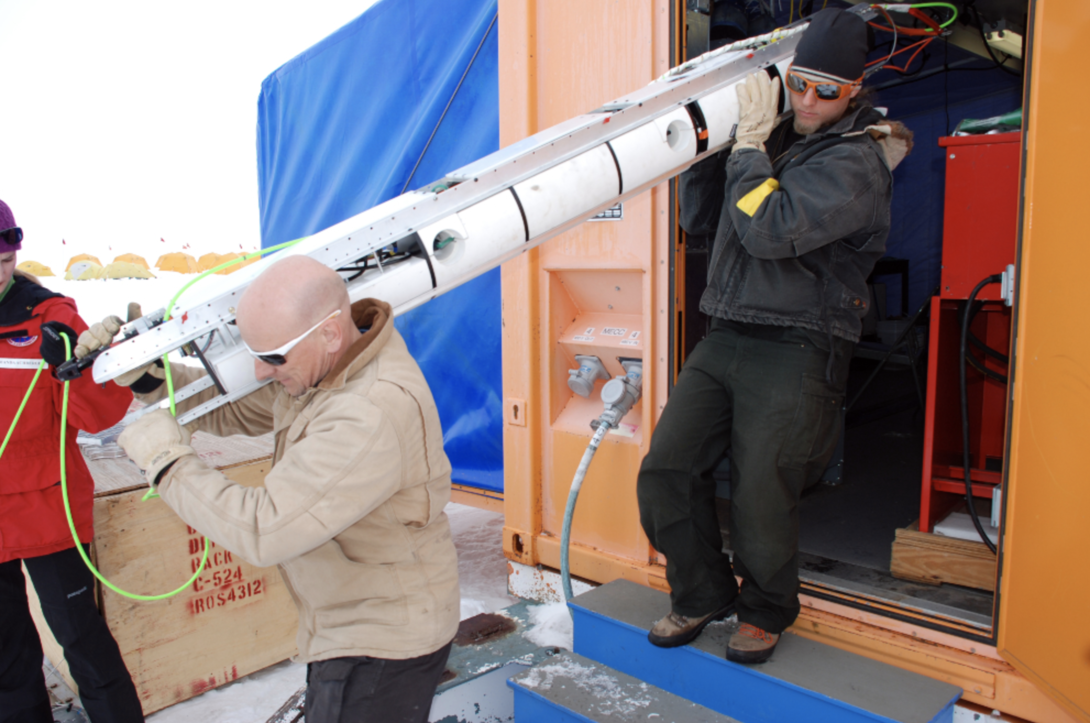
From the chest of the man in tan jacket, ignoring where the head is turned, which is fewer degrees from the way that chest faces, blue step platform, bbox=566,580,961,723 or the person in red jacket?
the person in red jacket

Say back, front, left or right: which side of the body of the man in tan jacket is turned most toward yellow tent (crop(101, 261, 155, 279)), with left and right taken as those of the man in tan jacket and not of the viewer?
right

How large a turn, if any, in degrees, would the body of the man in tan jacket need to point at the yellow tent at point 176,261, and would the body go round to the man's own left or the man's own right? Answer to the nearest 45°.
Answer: approximately 90° to the man's own right

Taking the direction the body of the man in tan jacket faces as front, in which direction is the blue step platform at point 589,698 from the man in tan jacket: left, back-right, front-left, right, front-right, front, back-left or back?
back-right

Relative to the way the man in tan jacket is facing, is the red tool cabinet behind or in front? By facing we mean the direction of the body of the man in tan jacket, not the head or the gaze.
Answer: behind

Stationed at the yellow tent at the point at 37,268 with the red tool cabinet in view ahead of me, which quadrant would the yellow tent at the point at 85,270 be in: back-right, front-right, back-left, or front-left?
front-left

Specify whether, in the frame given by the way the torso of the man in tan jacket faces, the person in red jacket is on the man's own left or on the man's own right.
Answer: on the man's own right

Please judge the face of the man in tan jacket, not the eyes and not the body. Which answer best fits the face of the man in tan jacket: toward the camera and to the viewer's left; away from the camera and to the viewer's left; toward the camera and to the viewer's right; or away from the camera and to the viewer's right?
toward the camera and to the viewer's left

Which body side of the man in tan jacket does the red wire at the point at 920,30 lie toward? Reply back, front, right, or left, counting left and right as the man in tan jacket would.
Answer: back

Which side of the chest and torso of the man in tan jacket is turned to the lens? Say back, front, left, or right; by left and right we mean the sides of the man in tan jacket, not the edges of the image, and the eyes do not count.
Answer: left

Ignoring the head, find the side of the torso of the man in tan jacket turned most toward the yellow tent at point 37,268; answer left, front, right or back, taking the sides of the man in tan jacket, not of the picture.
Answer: right
